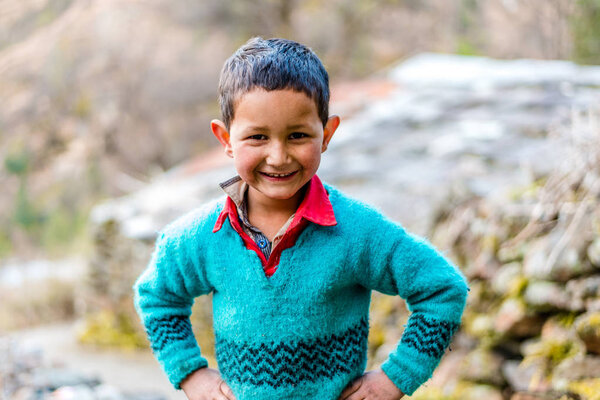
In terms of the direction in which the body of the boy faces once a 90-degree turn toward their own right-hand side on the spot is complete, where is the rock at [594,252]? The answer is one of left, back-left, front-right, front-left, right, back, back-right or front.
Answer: back-right

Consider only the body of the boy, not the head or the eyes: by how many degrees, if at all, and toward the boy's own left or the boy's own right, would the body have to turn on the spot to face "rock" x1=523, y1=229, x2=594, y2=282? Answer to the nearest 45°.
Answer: approximately 135° to the boy's own left

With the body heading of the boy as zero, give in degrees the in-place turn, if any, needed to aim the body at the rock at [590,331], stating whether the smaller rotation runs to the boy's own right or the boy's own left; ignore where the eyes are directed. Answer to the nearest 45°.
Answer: approximately 135° to the boy's own left

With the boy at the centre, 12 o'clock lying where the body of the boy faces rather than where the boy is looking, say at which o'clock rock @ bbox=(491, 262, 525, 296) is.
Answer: The rock is roughly at 7 o'clock from the boy.

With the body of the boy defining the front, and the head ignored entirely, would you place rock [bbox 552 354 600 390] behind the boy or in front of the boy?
behind

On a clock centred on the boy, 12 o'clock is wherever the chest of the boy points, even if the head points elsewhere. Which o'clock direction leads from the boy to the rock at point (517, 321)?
The rock is roughly at 7 o'clock from the boy.

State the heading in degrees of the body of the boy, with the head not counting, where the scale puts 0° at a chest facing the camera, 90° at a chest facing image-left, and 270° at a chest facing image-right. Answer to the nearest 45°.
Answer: approximately 0°
